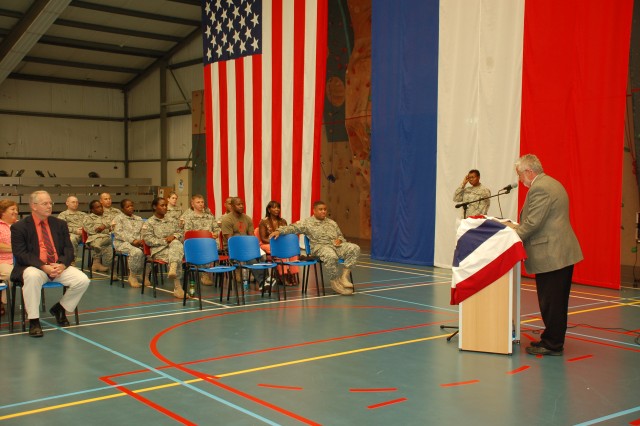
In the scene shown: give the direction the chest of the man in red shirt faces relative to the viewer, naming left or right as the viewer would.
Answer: facing the viewer and to the right of the viewer

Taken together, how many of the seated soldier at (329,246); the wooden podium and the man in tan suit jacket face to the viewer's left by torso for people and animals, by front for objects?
2

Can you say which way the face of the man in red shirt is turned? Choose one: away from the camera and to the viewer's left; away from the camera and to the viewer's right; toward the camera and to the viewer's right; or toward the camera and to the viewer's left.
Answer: toward the camera and to the viewer's right

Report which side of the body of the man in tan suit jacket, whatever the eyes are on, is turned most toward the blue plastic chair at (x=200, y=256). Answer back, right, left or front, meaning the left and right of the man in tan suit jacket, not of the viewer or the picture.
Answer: front

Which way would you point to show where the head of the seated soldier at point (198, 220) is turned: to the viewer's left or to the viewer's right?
to the viewer's right

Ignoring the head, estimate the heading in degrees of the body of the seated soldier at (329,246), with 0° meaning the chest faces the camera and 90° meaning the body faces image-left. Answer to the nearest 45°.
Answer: approximately 315°

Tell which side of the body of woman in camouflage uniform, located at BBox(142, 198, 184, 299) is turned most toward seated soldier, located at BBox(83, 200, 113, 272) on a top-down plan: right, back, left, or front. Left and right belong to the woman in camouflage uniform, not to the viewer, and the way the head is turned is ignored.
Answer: back

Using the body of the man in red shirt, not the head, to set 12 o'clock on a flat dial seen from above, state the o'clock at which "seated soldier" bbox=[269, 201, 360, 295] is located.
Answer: The seated soldier is roughly at 10 o'clock from the man in red shirt.

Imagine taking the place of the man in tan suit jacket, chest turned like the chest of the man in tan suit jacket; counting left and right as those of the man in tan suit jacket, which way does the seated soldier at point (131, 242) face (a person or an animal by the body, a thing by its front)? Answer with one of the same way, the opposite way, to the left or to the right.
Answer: the opposite way

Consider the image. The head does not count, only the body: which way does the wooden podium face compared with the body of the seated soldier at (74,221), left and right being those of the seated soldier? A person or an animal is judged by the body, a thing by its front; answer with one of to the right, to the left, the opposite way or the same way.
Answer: the opposite way

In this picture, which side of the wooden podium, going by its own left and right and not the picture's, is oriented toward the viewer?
left

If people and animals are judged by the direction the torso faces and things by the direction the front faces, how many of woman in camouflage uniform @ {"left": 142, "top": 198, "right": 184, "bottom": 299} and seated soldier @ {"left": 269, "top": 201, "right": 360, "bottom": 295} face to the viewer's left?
0

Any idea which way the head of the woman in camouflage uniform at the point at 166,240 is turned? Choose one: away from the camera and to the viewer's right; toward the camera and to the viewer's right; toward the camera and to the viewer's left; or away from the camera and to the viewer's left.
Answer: toward the camera and to the viewer's right

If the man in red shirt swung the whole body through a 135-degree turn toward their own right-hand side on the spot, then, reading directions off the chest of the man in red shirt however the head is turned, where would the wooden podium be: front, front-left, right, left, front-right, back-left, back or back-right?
back-left

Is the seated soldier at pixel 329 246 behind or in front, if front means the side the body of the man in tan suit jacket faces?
in front

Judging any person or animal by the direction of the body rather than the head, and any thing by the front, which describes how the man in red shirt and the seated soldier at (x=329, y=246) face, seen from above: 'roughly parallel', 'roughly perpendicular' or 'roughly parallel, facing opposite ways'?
roughly parallel

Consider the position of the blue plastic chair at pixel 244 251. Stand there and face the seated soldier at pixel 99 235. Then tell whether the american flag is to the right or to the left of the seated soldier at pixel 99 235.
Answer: right

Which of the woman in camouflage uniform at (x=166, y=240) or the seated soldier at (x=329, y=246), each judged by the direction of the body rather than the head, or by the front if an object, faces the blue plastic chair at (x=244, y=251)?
the woman in camouflage uniform

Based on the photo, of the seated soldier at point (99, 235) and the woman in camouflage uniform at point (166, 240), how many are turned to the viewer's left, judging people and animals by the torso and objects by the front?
0

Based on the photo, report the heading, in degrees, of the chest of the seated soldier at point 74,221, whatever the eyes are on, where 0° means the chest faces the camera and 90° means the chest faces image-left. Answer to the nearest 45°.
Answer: approximately 315°
